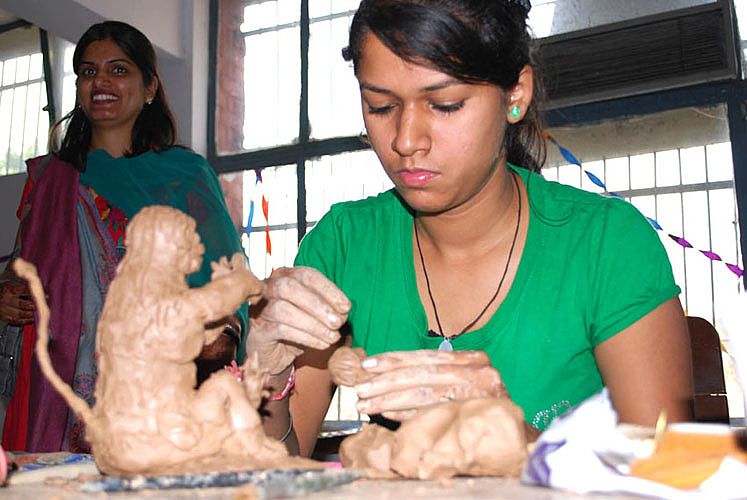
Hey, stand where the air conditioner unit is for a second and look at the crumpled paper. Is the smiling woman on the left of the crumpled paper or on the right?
right

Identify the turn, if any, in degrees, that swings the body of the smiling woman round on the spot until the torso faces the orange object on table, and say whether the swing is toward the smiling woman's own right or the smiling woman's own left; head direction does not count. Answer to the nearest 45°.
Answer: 0° — they already face it

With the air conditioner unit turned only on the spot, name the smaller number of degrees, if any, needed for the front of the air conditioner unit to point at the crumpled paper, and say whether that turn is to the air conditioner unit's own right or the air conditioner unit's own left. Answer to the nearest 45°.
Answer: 0° — it already faces it

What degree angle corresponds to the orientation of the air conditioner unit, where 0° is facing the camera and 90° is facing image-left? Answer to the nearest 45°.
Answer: approximately 0°

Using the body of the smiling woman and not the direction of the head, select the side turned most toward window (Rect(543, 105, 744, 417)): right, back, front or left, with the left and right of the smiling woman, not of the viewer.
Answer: left

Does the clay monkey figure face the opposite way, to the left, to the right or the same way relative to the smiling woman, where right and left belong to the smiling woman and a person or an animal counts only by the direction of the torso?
to the left

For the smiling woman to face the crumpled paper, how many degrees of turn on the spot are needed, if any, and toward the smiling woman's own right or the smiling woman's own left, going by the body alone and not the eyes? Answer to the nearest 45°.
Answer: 0° — they already face it

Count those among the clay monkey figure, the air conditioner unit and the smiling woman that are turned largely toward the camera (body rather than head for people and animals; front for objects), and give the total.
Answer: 2

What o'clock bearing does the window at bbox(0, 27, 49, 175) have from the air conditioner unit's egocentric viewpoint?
The window is roughly at 3 o'clock from the air conditioner unit.

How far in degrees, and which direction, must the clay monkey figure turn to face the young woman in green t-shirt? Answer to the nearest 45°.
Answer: approximately 45° to its left

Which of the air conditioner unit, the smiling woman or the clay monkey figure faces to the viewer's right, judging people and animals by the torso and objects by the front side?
the clay monkey figure

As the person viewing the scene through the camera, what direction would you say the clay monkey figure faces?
facing to the right of the viewer
